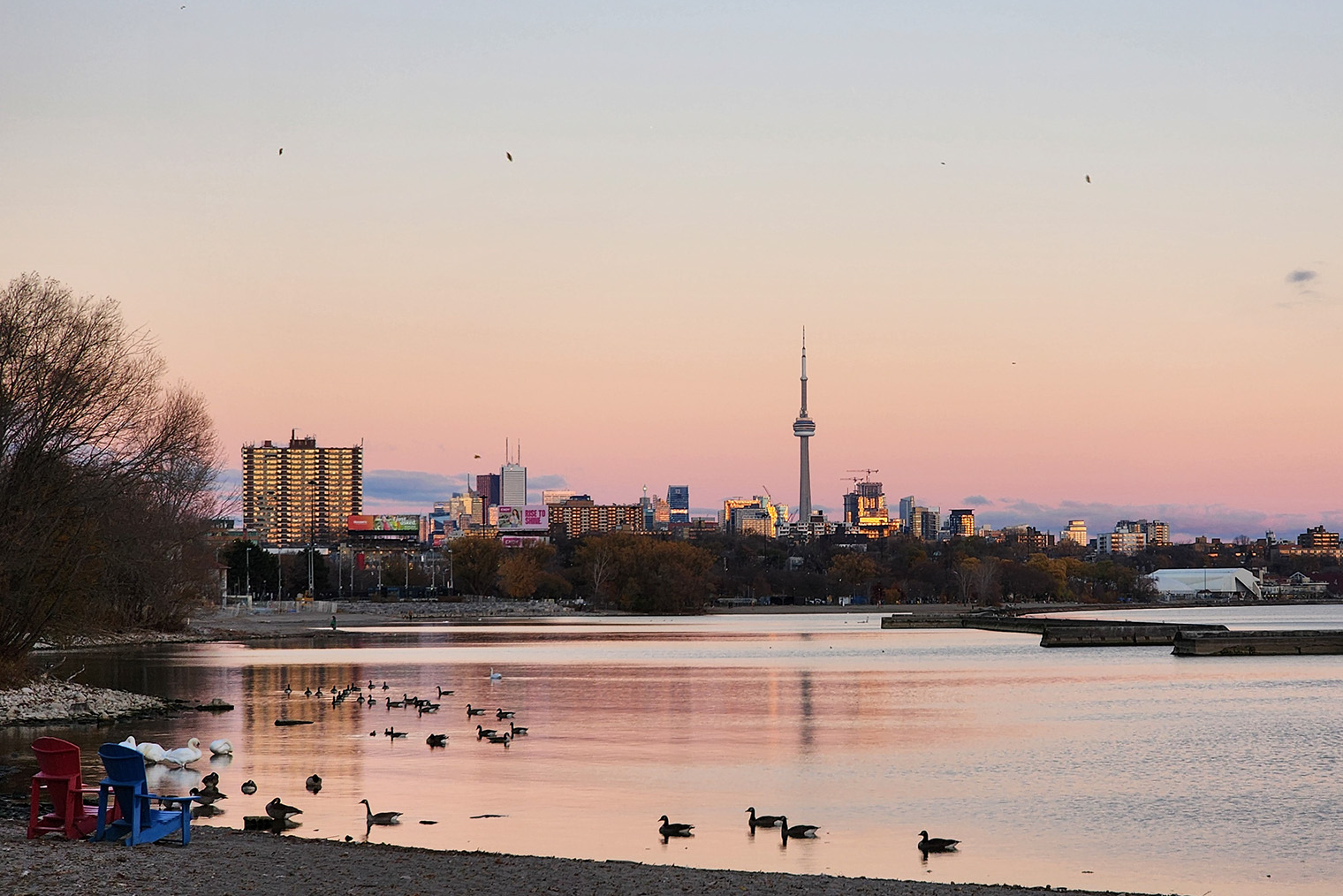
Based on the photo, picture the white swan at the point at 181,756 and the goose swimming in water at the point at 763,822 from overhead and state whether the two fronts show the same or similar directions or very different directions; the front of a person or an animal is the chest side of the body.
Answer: very different directions

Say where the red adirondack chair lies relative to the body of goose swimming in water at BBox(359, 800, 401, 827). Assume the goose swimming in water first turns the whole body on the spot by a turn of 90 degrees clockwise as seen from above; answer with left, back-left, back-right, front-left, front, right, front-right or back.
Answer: back-left

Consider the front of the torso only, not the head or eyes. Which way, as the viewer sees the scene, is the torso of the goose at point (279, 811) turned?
to the viewer's left

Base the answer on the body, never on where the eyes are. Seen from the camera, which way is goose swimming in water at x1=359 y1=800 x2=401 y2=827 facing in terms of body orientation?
to the viewer's left

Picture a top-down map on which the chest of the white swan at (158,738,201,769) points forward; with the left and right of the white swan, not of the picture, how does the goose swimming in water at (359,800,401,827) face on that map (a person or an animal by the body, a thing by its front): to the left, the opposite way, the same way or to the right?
the opposite way

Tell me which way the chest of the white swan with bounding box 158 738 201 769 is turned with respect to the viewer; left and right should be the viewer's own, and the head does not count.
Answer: facing to the right of the viewer

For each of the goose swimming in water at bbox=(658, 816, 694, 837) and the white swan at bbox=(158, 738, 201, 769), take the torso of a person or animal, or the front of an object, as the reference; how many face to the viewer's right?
1

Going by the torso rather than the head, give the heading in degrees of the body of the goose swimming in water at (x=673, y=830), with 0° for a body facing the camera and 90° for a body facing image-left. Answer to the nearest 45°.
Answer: approximately 90°

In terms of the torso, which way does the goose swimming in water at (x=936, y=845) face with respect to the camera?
to the viewer's left

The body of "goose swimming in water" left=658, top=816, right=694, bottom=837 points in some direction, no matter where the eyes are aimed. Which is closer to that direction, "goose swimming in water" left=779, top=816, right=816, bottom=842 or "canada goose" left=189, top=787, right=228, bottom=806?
the canada goose
